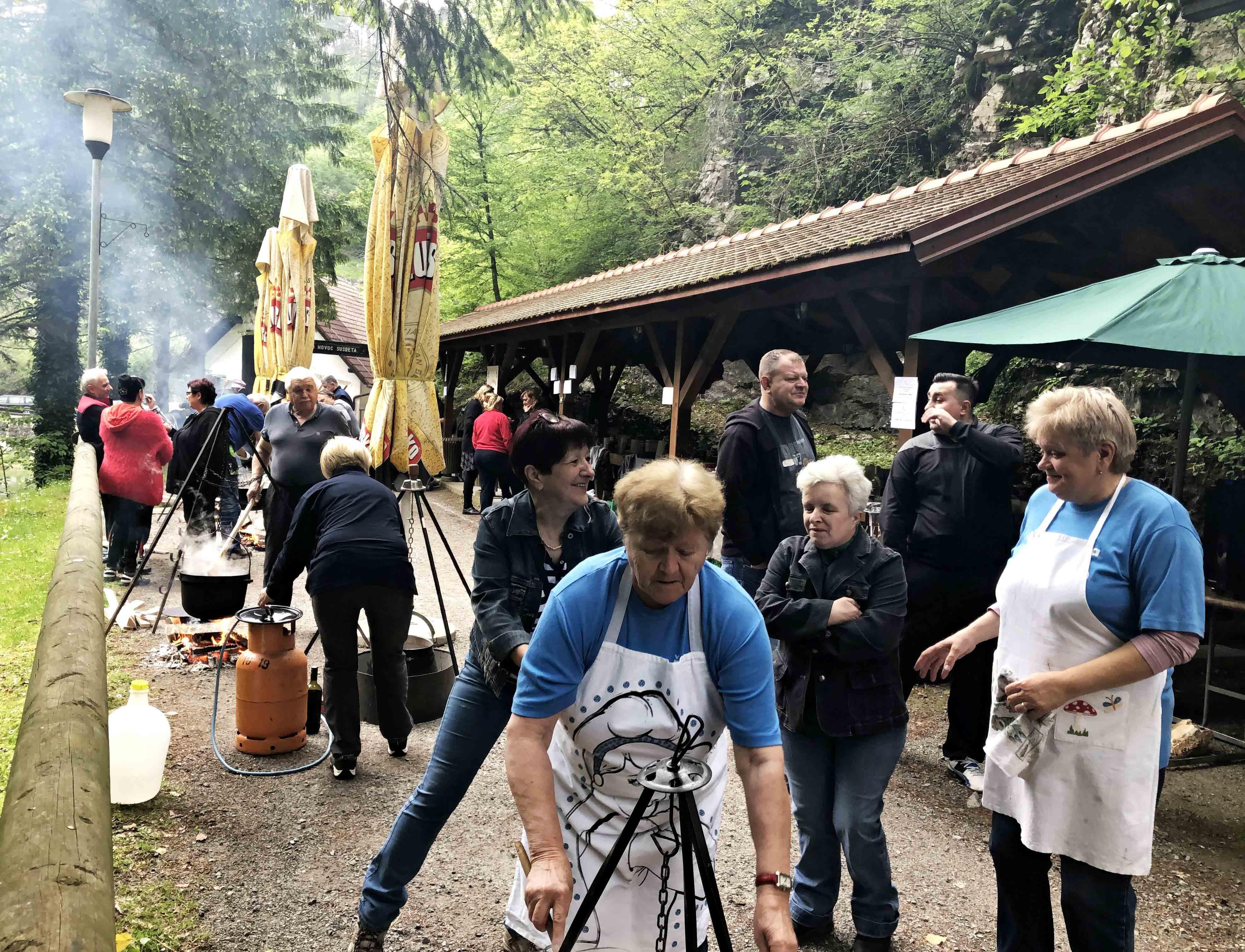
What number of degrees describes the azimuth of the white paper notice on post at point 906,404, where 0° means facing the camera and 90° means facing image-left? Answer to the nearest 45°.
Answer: approximately 0°

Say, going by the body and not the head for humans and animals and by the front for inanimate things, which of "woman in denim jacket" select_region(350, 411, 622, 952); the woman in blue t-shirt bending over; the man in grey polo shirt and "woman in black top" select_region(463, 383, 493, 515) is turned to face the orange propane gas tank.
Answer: the man in grey polo shirt

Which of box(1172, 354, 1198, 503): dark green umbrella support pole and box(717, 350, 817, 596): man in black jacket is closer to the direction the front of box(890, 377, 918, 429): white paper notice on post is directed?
the man in black jacket

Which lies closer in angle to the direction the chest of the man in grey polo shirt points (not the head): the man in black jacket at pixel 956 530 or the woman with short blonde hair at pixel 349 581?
the woman with short blonde hair

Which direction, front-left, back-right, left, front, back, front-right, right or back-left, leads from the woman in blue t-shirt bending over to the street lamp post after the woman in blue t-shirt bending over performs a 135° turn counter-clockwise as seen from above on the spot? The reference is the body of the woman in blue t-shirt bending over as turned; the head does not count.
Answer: left

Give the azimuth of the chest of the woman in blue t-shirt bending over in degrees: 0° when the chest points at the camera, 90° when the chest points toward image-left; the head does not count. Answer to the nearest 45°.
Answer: approximately 0°

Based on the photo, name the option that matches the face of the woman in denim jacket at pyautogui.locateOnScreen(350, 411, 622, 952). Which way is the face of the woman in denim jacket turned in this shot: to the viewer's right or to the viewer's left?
to the viewer's right

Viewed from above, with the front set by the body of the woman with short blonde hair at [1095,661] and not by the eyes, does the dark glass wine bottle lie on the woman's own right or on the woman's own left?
on the woman's own right

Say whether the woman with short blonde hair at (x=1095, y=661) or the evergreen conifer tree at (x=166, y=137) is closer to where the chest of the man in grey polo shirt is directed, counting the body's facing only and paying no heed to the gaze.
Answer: the woman with short blonde hair
